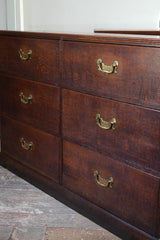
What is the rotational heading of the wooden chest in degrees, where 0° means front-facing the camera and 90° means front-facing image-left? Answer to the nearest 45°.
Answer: approximately 45°
